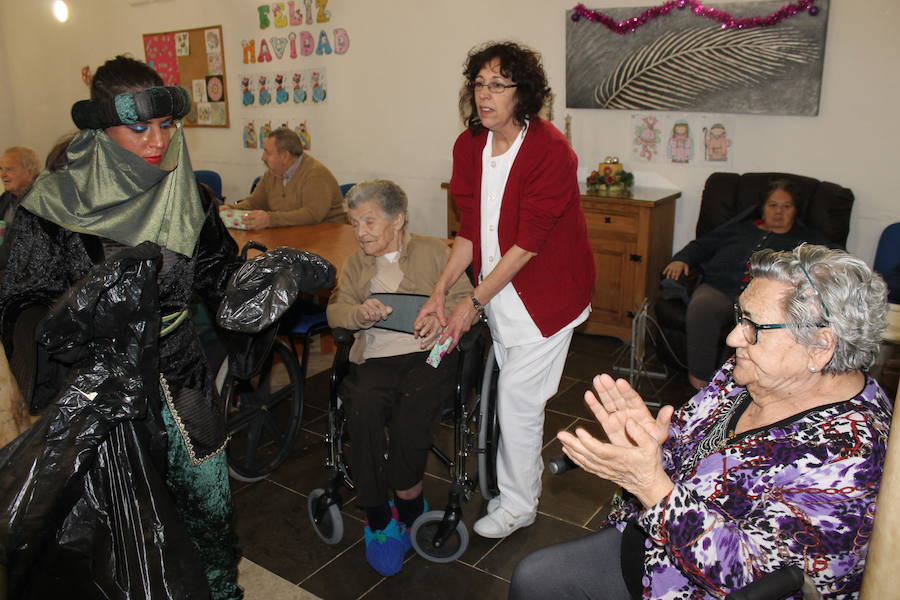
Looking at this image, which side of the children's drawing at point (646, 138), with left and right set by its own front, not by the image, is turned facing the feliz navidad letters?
right

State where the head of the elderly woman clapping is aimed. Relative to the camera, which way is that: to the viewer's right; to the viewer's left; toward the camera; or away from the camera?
to the viewer's left

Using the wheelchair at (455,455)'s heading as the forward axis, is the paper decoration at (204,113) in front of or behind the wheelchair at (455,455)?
behind

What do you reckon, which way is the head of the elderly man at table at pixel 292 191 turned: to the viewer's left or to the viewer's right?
to the viewer's left

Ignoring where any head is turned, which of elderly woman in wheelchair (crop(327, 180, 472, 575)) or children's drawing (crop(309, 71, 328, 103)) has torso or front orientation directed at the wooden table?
the children's drawing

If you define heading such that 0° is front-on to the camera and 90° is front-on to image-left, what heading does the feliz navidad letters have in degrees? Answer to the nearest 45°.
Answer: approximately 0°

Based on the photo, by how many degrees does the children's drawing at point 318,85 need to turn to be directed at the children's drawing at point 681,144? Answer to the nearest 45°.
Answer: approximately 45° to its left

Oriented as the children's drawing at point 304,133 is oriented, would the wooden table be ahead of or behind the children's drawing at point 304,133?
ahead

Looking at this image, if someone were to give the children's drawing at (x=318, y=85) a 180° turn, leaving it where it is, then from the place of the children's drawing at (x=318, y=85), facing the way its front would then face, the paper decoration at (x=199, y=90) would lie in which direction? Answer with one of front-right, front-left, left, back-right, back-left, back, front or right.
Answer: front-left

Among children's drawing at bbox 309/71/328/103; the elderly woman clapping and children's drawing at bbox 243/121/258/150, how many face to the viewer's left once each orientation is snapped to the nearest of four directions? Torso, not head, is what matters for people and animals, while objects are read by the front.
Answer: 1

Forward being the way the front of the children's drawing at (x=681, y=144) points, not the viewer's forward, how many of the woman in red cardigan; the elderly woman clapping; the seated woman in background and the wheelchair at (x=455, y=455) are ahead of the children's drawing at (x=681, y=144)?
4

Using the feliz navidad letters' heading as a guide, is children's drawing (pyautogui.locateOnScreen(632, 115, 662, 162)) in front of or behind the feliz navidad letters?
in front

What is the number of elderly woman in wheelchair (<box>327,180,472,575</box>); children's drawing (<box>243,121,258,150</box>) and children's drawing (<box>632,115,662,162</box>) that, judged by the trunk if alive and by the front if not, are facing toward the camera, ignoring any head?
3

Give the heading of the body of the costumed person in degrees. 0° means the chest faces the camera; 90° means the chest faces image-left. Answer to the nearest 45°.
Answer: approximately 315°

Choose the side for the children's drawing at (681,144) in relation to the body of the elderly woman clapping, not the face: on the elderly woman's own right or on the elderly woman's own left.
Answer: on the elderly woman's own right
